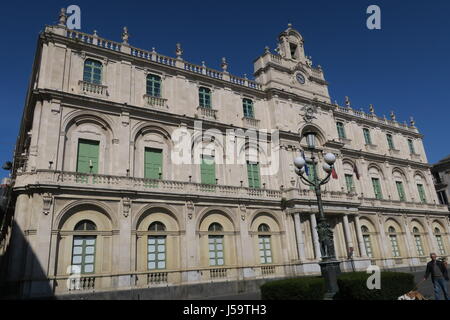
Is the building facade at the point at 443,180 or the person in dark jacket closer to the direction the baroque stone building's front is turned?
the person in dark jacket

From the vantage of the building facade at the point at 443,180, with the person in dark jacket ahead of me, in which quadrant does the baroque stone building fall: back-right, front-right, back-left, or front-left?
front-right

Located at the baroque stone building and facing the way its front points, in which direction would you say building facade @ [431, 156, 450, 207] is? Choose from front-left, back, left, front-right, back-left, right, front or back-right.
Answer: left

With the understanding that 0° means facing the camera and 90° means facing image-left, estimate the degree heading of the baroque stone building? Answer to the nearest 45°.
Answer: approximately 315°

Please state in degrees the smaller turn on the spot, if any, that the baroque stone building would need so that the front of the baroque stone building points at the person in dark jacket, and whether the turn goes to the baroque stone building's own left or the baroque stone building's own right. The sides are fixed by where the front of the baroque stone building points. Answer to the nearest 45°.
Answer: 0° — it already faces them

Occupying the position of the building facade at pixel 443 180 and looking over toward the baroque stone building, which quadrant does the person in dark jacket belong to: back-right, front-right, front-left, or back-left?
front-left
